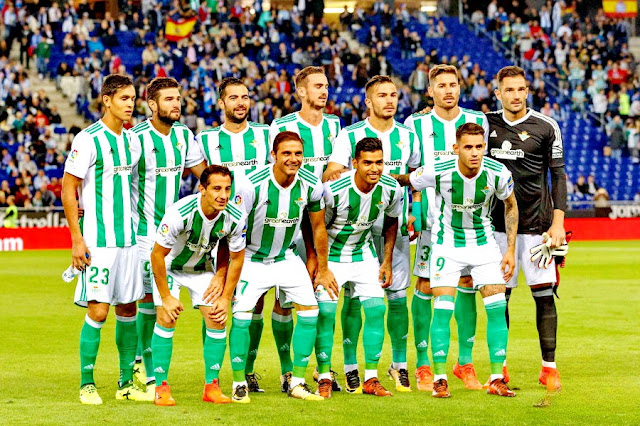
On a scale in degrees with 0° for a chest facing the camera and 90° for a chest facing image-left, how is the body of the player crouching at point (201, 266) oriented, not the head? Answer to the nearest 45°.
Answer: approximately 315°

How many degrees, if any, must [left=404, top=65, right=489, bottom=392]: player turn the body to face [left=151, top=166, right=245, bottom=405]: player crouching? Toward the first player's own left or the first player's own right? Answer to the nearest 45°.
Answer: approximately 45° to the first player's own right

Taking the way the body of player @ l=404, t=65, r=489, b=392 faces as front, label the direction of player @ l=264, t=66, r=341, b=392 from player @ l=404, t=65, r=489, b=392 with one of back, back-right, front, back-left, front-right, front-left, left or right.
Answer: right

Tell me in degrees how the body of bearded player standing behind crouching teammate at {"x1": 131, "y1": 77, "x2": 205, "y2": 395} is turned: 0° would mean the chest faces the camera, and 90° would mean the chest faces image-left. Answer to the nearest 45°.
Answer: approximately 315°

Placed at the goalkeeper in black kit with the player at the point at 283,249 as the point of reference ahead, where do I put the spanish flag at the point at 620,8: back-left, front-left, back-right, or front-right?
back-right

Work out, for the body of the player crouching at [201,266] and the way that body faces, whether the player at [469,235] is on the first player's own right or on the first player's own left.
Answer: on the first player's own left

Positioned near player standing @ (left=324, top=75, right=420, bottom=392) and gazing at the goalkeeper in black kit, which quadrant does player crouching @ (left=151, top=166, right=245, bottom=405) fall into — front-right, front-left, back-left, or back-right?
back-right

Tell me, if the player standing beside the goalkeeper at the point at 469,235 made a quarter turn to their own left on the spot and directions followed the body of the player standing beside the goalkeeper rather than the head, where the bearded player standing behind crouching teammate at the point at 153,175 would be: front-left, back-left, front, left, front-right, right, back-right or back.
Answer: back
